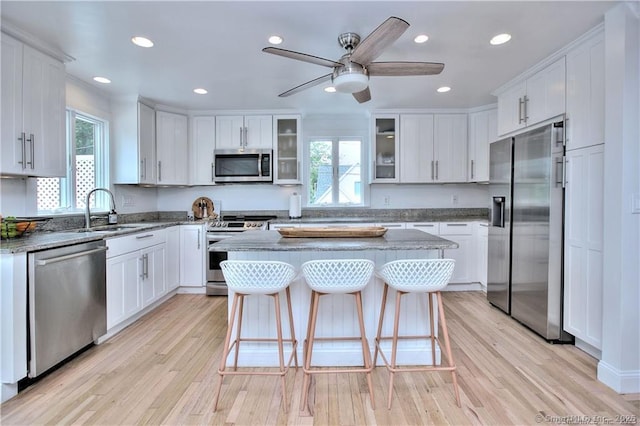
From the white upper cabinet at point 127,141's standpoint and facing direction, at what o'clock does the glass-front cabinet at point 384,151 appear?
The glass-front cabinet is roughly at 11 o'clock from the white upper cabinet.

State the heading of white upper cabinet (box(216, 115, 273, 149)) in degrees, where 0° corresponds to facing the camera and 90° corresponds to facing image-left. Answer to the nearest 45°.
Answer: approximately 0°

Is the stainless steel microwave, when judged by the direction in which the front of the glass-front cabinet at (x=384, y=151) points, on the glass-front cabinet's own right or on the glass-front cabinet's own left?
on the glass-front cabinet's own right

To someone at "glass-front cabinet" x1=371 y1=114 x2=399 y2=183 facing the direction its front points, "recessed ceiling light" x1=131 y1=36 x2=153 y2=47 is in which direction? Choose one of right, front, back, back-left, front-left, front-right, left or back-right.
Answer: front-right

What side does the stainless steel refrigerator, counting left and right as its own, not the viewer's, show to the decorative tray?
front

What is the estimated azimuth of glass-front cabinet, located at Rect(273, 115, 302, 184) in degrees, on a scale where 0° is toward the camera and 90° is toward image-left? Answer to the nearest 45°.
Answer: approximately 0°

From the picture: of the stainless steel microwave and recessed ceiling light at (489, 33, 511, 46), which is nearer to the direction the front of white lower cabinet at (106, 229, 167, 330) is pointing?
the recessed ceiling light
